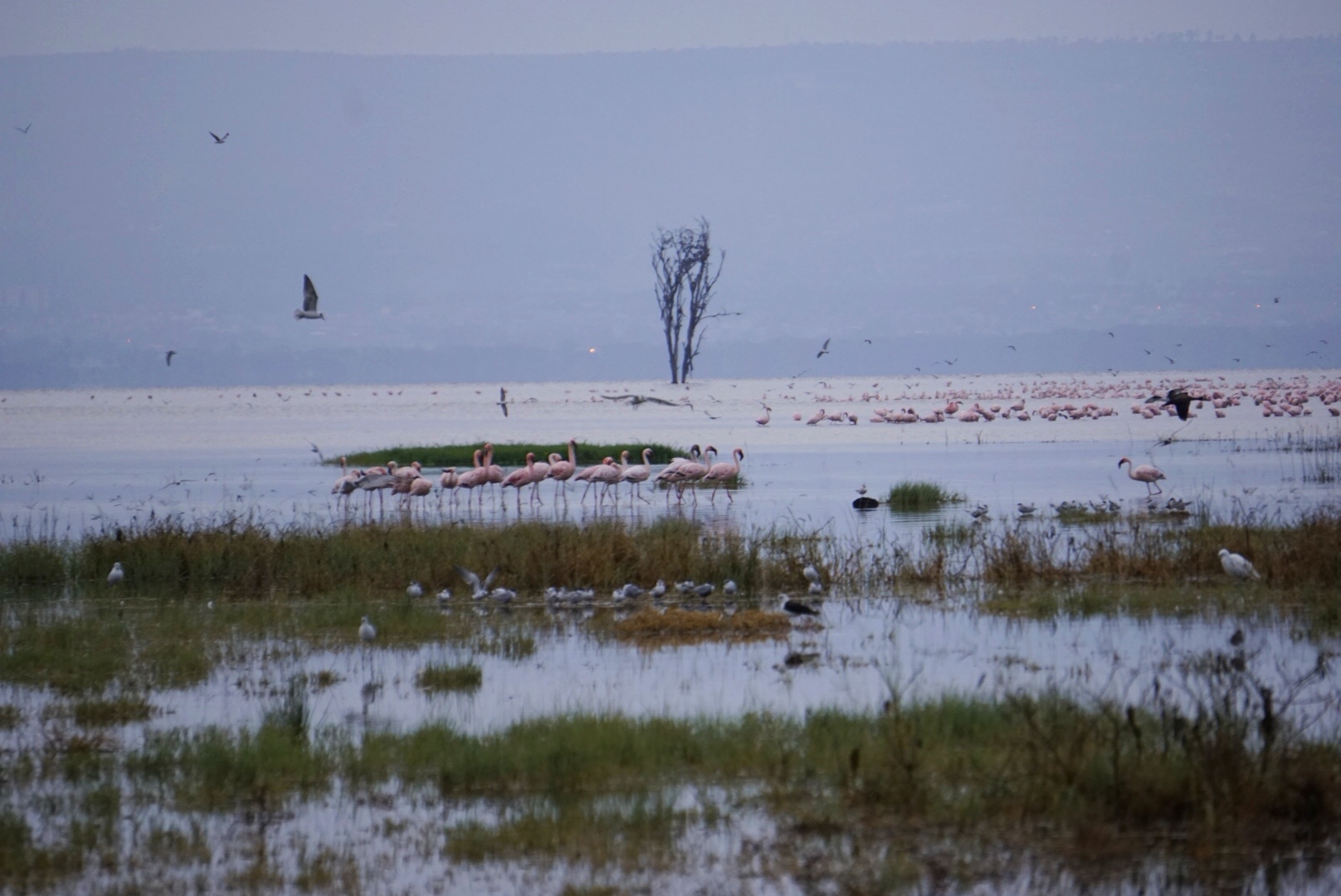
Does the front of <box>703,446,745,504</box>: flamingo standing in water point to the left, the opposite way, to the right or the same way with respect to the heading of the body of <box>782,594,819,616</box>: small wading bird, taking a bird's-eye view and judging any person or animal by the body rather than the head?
the opposite way

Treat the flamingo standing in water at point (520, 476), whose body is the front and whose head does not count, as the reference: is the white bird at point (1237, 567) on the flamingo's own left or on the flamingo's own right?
on the flamingo's own right

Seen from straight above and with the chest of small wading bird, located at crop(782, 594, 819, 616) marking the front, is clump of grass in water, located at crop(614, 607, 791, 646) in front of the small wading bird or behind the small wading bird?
in front

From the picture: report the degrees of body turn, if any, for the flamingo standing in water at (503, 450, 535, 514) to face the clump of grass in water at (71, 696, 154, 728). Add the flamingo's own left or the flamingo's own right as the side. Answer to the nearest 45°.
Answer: approximately 90° to the flamingo's own right

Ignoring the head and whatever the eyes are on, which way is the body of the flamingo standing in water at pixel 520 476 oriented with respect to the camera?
to the viewer's right

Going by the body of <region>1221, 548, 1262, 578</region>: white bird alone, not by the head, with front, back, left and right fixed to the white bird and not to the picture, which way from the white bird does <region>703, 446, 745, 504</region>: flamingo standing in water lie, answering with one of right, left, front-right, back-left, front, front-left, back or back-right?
front-right

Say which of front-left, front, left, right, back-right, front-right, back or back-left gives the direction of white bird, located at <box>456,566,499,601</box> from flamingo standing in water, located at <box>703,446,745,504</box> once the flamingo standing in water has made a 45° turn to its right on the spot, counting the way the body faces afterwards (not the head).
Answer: front-right

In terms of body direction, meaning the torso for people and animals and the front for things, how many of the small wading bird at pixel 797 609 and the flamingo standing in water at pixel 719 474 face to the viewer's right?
1

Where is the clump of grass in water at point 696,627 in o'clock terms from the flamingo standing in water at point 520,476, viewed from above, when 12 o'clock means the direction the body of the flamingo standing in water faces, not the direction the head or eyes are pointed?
The clump of grass in water is roughly at 3 o'clock from the flamingo standing in water.

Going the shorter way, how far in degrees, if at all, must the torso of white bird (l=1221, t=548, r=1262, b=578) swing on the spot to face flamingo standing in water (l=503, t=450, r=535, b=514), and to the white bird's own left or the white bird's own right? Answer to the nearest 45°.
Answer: approximately 45° to the white bird's own right

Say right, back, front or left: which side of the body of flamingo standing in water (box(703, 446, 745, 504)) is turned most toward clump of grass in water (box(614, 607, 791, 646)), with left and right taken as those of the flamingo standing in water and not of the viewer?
right

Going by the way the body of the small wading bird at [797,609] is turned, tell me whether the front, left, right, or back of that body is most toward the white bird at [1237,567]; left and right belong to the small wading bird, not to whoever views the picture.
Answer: back

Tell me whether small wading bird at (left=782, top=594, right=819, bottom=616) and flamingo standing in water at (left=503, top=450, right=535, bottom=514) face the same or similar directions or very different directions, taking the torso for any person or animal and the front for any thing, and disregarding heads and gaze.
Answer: very different directions

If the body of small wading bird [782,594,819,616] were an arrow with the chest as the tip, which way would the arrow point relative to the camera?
to the viewer's left

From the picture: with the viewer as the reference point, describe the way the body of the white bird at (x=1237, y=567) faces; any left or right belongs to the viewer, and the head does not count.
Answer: facing to the left of the viewer

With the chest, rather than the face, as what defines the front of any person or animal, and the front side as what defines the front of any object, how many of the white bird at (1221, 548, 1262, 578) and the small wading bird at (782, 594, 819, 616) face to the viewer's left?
2

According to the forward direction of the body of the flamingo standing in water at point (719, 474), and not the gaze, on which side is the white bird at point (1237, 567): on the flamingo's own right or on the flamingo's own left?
on the flamingo's own right

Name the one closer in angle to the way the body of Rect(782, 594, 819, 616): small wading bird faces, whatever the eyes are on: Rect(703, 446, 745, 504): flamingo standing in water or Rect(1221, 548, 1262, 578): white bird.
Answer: the flamingo standing in water

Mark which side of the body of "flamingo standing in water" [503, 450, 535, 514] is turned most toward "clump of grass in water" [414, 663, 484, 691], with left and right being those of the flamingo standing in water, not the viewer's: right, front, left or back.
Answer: right

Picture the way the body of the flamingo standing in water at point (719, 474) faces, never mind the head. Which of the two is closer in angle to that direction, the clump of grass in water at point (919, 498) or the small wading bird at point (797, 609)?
the clump of grass in water

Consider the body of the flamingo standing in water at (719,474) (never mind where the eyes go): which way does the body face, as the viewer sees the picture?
to the viewer's right
